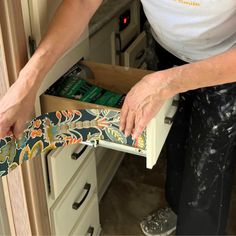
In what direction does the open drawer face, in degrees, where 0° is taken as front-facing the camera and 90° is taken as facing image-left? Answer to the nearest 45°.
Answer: approximately 315°

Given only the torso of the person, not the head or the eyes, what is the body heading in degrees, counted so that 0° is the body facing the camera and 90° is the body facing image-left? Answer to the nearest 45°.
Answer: approximately 45°
